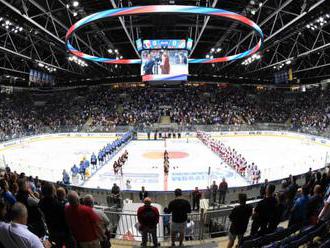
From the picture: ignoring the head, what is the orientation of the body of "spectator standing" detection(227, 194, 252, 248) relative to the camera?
away from the camera

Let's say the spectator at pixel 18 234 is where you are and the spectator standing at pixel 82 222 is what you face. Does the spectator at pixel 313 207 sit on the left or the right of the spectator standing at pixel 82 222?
right

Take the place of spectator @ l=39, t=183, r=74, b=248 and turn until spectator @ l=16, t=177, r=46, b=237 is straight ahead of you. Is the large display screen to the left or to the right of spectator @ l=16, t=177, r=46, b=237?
right

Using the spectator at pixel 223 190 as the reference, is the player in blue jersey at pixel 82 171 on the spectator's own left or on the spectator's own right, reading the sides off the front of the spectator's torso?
on the spectator's own left

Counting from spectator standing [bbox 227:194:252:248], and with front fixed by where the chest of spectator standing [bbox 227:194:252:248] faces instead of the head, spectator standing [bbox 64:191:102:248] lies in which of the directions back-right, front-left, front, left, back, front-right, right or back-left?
back-left

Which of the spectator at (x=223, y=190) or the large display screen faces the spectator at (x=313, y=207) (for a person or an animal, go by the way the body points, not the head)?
the large display screen

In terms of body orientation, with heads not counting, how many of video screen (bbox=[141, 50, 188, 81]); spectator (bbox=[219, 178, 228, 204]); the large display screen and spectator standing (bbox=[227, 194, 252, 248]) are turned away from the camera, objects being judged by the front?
2

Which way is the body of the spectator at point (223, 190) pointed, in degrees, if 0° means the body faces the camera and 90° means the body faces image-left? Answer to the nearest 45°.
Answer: approximately 180°

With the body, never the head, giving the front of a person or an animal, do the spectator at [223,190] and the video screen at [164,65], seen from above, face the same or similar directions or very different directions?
very different directions

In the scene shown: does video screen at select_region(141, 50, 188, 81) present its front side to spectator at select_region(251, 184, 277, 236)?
yes
